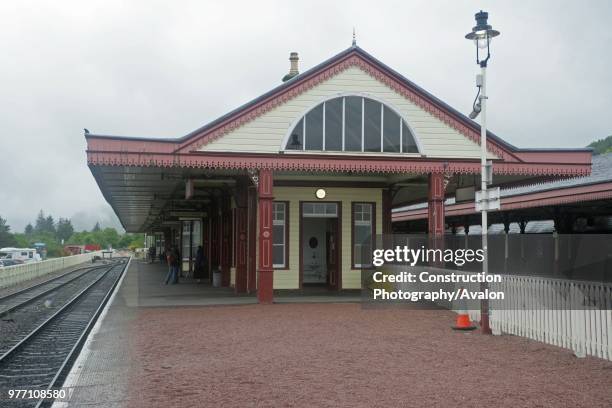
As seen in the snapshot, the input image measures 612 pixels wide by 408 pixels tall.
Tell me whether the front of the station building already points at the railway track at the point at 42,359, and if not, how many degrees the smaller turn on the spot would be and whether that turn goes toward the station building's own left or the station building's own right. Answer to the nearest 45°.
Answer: approximately 45° to the station building's own right

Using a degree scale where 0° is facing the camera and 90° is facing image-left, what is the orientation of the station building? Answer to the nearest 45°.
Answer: approximately 0°

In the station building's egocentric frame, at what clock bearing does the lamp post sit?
The lamp post is roughly at 11 o'clock from the station building.

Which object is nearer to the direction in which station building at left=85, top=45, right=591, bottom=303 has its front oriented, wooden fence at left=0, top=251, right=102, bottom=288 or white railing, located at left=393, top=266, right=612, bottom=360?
the white railing

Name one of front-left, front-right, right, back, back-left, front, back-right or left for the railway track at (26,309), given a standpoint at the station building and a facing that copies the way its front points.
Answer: right

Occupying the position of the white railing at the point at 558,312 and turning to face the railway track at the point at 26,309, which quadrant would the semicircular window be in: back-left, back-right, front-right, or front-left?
front-right

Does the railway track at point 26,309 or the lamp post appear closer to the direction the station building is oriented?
the lamp post

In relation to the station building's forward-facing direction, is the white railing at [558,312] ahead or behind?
ahead

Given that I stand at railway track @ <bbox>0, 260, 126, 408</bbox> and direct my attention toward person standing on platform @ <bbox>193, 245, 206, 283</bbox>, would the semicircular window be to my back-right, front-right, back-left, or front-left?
front-right

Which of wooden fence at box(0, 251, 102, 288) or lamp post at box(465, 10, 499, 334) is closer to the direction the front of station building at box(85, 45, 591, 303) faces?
the lamp post
